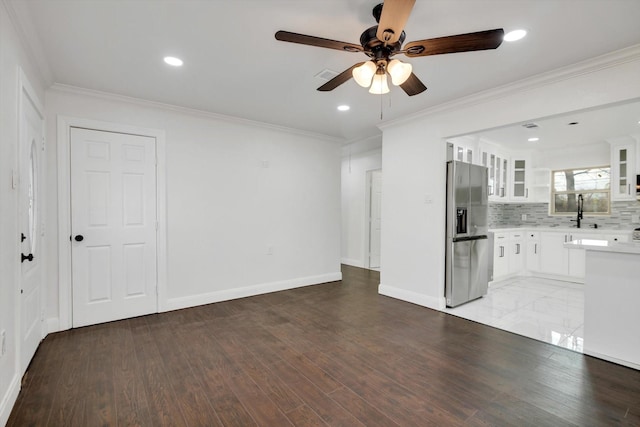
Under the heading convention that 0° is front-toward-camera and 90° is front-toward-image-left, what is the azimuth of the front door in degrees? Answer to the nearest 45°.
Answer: approximately 270°

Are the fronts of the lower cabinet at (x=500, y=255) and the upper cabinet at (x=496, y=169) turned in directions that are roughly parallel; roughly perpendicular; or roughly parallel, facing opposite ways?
roughly parallel

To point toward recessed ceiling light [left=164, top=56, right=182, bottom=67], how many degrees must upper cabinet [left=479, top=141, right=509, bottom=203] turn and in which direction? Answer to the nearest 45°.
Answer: approximately 90° to its right

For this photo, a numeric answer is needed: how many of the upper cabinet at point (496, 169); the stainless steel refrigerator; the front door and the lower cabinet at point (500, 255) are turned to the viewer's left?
0

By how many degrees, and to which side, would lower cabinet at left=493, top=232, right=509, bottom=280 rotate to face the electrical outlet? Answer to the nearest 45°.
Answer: approximately 90° to its right

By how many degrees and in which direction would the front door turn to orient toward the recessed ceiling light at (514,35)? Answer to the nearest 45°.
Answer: approximately 45° to its right

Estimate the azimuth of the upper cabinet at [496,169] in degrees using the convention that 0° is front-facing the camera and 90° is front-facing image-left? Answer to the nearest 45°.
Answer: approximately 315°

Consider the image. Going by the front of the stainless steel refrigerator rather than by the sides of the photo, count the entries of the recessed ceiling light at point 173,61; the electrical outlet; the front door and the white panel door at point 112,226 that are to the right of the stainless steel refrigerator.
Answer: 4

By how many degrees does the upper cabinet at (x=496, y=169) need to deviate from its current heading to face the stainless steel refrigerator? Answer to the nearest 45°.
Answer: approximately 45° to its right

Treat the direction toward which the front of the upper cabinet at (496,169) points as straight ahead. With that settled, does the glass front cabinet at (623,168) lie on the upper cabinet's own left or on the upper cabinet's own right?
on the upper cabinet's own left

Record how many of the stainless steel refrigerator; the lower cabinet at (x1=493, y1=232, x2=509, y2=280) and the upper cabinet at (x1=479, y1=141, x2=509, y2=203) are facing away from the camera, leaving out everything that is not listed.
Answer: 0

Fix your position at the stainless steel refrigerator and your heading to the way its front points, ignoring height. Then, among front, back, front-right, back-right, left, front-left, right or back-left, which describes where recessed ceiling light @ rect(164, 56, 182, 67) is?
right

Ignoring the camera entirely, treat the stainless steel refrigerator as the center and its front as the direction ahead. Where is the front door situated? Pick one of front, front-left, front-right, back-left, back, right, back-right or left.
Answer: right

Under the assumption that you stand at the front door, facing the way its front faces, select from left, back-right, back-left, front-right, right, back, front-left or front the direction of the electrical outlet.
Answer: right

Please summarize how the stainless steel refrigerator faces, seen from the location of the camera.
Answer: facing the viewer and to the right of the viewer

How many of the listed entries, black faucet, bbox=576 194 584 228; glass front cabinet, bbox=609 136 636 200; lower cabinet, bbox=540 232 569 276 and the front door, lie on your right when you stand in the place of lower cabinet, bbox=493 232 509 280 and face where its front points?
1

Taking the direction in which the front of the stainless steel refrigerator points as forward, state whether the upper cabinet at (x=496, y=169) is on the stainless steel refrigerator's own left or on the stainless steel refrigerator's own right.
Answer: on the stainless steel refrigerator's own left
